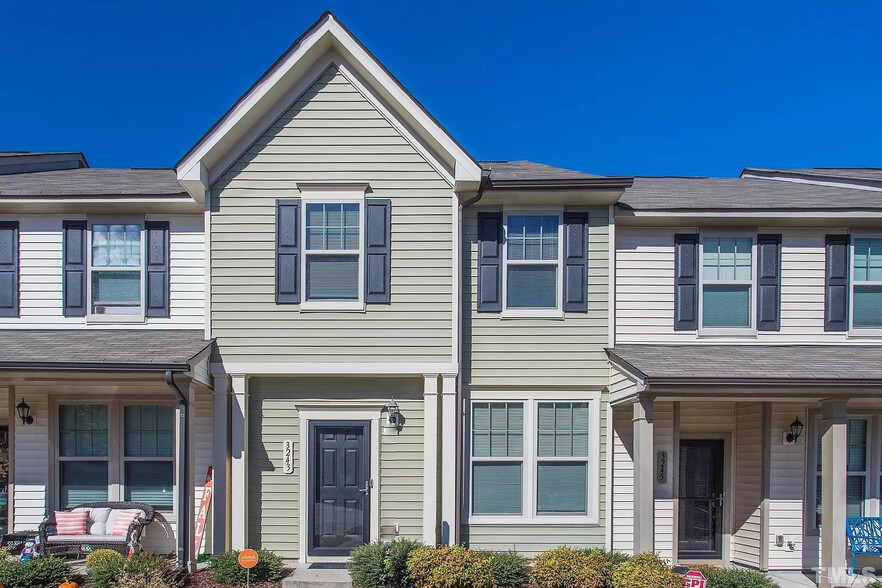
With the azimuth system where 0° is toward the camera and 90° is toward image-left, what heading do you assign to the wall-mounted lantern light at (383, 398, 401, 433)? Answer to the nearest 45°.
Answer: approximately 0°

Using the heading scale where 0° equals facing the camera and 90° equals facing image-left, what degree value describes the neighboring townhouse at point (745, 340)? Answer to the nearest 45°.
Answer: approximately 0°
